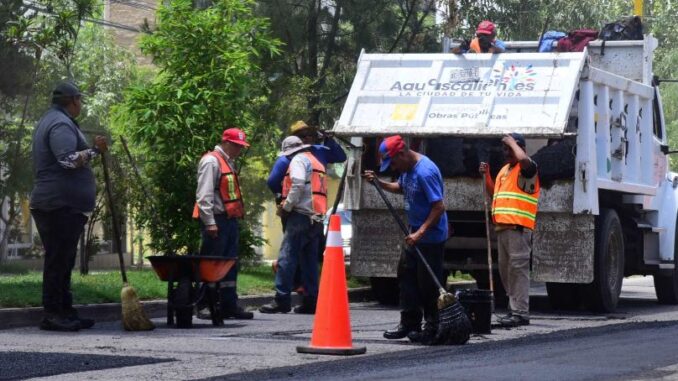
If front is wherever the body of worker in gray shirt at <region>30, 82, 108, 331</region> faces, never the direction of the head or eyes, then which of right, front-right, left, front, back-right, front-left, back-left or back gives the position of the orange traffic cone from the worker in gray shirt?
front-right

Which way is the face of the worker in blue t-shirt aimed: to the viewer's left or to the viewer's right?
to the viewer's left

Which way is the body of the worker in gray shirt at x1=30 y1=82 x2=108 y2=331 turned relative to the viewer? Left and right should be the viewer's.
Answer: facing to the right of the viewer

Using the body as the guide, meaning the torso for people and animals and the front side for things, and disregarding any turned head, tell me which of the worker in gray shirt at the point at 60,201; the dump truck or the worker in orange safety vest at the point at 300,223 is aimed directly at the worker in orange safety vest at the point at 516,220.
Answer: the worker in gray shirt

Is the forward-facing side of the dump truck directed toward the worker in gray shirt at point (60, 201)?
no

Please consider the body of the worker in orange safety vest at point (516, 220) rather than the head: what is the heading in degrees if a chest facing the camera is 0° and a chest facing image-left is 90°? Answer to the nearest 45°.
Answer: approximately 45°

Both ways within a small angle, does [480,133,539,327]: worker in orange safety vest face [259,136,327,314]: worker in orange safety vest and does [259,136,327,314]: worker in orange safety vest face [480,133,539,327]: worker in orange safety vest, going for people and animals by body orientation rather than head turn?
no

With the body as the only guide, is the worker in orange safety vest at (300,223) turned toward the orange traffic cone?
no

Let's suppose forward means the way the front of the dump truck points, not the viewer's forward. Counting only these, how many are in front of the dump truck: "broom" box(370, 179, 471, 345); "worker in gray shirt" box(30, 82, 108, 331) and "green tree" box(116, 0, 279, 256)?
0

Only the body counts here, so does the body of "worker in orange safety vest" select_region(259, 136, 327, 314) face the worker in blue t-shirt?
no

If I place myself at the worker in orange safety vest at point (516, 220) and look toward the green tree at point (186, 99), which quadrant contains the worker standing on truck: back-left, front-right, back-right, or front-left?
front-right
